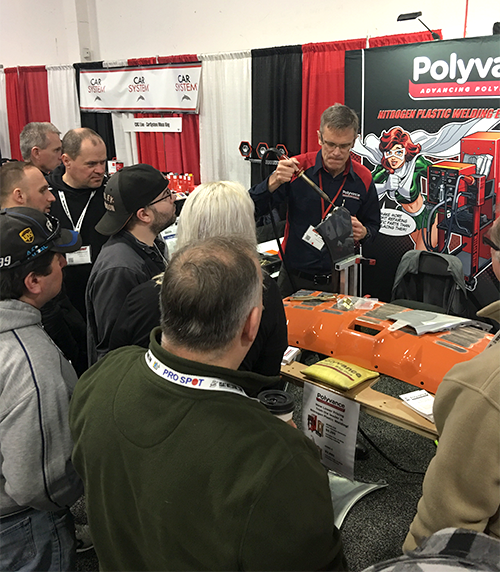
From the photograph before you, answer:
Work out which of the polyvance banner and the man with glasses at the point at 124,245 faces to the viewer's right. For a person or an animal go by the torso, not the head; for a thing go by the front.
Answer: the man with glasses

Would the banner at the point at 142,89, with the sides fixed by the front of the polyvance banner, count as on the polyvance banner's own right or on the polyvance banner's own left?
on the polyvance banner's own right

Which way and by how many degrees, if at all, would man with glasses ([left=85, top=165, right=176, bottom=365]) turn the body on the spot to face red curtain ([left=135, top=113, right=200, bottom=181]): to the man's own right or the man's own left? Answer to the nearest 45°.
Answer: approximately 90° to the man's own left

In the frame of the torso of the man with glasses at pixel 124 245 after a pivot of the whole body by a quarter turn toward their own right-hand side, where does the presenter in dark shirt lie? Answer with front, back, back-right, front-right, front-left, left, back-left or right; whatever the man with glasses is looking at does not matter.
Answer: back-left

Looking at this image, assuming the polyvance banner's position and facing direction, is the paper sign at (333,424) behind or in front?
in front

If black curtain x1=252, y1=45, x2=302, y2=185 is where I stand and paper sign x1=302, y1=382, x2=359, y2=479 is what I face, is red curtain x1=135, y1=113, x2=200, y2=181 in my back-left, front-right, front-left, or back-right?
back-right

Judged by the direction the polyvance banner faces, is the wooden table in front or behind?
in front

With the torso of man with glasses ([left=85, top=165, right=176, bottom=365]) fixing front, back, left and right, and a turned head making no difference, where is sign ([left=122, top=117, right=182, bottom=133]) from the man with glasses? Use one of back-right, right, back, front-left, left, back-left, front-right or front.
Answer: left

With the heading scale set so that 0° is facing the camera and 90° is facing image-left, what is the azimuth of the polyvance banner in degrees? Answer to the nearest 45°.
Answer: approximately 0°

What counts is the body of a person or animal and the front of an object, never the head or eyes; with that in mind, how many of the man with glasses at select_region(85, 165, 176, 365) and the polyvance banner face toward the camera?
1

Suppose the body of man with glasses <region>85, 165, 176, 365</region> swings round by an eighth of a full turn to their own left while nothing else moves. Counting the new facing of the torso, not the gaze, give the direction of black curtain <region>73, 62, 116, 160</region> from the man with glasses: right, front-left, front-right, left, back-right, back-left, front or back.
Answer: front-left

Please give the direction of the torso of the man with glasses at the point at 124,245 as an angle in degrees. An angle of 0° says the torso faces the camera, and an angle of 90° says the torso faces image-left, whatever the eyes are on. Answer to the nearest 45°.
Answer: approximately 270°
